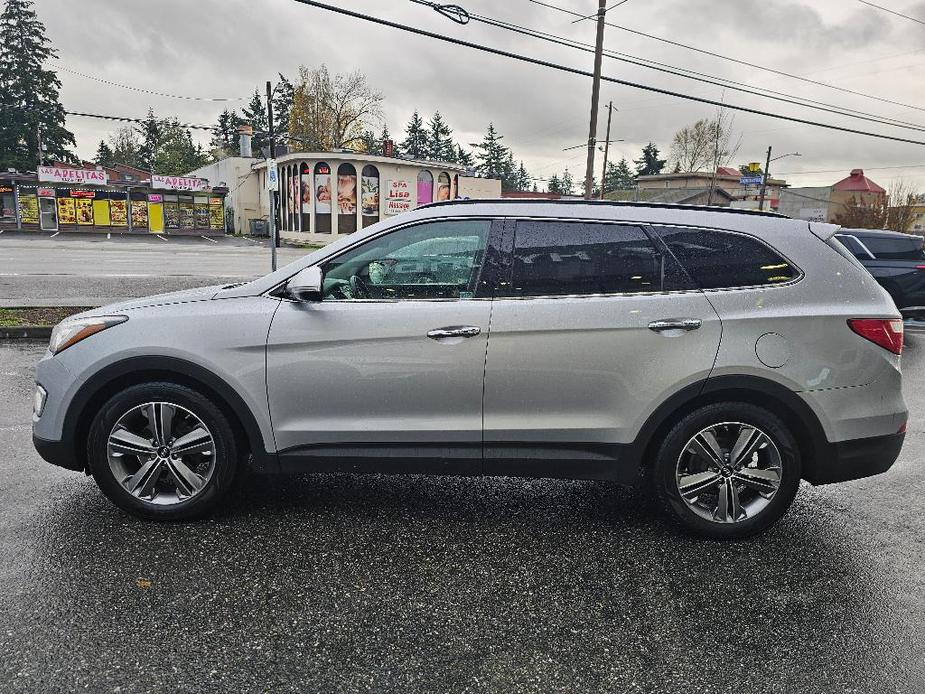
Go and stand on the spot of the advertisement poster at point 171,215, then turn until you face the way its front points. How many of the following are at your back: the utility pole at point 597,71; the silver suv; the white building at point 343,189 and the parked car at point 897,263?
0

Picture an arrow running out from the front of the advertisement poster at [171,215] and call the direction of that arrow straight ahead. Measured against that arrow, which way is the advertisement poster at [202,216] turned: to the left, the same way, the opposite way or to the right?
the same way

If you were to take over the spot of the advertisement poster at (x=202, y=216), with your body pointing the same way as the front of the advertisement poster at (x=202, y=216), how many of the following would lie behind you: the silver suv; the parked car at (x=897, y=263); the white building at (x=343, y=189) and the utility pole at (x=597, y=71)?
0

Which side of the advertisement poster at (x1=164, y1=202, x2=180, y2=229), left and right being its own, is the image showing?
front

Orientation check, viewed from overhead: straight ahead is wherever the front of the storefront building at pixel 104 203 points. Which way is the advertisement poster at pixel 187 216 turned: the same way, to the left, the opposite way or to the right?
the same way

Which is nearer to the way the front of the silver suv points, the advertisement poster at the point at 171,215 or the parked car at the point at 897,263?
the advertisement poster

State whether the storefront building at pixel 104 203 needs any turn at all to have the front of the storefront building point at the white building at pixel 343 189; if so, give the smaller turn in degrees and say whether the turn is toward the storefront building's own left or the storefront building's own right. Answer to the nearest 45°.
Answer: approximately 45° to the storefront building's own left

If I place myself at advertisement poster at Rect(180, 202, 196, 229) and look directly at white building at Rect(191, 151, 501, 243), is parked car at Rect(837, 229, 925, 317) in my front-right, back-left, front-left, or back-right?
front-right

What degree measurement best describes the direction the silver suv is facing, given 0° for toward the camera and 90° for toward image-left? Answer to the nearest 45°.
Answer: approximately 90°

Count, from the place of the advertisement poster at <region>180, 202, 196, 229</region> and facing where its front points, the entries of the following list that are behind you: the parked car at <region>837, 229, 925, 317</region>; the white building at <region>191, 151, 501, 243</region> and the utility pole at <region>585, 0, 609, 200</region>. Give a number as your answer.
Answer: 0

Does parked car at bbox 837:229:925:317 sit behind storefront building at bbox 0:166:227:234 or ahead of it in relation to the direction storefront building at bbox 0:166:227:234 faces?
ahead

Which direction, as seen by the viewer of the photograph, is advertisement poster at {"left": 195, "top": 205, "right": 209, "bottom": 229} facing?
facing the viewer

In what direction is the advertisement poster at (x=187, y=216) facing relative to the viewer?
toward the camera

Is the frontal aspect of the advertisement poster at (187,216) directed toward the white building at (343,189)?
no

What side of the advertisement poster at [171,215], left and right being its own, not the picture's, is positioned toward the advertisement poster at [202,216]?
left
